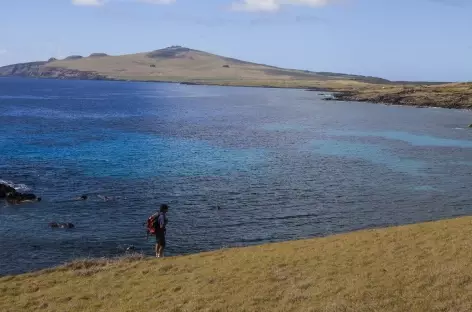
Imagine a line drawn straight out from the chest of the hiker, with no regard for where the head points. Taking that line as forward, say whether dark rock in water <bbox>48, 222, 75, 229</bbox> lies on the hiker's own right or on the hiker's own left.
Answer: on the hiker's own left

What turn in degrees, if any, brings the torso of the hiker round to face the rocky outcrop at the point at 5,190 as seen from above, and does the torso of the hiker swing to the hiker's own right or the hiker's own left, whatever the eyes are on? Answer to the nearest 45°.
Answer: approximately 135° to the hiker's own left

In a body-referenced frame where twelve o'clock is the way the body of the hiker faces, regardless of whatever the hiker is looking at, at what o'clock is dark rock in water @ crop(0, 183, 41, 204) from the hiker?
The dark rock in water is roughly at 8 o'clock from the hiker.

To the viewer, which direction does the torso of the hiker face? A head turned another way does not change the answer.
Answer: to the viewer's right
